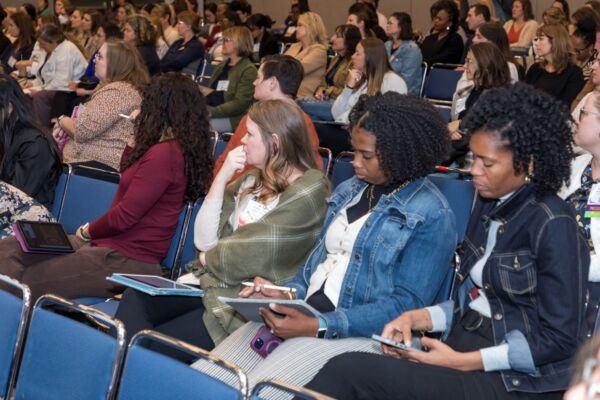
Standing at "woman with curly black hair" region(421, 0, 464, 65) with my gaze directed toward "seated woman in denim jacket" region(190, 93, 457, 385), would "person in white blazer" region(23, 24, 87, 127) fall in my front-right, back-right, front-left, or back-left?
front-right

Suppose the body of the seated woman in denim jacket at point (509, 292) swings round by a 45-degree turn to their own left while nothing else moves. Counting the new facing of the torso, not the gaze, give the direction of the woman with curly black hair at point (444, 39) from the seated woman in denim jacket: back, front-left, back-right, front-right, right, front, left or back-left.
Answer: back

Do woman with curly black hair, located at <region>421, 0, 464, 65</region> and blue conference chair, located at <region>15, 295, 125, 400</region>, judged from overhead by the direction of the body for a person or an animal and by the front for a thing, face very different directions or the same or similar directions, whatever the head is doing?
same or similar directions

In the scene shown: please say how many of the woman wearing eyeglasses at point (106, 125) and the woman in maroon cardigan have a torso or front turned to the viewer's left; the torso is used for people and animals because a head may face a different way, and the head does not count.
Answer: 2

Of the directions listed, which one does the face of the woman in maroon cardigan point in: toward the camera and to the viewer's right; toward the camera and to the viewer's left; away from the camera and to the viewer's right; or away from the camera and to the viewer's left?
away from the camera and to the viewer's left

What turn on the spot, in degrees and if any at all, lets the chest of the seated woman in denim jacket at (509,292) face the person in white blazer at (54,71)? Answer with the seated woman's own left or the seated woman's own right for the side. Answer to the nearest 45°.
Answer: approximately 90° to the seated woman's own right

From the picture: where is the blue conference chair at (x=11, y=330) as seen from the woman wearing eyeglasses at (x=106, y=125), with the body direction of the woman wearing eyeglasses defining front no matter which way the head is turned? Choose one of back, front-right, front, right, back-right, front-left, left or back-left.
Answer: left

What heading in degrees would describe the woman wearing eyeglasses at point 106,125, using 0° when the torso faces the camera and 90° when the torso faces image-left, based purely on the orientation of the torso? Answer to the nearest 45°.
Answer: approximately 90°

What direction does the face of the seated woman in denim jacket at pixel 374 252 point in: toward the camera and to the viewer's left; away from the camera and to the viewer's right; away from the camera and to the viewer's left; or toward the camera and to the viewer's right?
toward the camera and to the viewer's left

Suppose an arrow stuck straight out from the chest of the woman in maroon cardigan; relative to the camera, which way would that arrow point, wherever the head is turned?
to the viewer's left

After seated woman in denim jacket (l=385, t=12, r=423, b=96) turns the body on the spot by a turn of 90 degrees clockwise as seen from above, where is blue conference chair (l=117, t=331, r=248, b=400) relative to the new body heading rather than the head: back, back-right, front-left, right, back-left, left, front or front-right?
back-left

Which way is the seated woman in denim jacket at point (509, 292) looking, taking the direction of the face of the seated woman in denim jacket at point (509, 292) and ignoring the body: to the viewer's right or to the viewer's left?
to the viewer's left

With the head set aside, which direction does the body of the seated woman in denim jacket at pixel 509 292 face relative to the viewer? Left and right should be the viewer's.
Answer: facing the viewer and to the left of the viewer

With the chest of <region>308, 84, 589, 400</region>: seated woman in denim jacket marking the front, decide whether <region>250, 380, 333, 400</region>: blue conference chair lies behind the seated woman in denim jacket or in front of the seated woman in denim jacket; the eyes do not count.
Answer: in front
